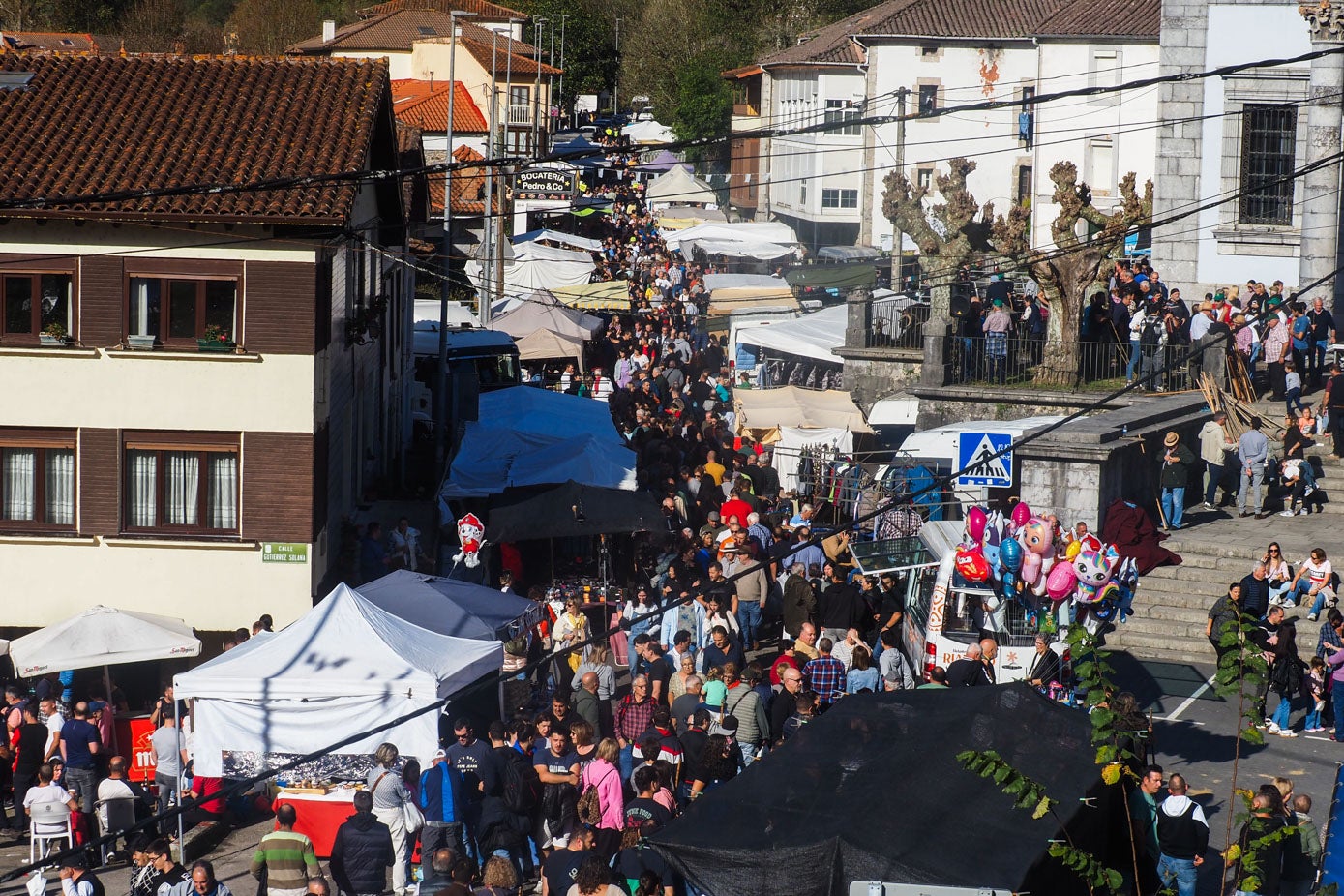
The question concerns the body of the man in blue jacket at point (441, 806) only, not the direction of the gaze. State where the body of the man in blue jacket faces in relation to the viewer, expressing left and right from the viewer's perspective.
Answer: facing away from the viewer

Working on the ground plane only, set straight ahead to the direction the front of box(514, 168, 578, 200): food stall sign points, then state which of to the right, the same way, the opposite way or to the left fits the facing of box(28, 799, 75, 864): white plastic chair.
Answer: the opposite way

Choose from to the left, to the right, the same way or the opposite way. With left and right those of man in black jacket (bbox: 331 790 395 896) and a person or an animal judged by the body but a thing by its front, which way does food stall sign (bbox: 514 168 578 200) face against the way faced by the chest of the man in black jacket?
the opposite way

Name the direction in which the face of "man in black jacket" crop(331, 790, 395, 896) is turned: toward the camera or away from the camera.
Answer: away from the camera

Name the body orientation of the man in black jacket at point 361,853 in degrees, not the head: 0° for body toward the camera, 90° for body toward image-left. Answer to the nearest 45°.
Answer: approximately 180°

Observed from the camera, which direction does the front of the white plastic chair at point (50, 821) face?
facing away from the viewer

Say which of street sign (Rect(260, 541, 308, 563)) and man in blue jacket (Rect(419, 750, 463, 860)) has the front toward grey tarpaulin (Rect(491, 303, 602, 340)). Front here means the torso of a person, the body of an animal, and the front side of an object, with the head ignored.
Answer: the man in blue jacket

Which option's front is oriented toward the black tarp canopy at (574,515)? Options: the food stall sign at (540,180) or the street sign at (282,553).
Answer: the food stall sign at (540,180)

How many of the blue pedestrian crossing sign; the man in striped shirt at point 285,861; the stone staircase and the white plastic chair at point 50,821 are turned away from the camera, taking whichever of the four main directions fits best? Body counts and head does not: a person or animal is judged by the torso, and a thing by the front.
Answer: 2

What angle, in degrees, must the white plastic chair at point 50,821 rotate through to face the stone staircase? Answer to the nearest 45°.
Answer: approximately 90° to its right

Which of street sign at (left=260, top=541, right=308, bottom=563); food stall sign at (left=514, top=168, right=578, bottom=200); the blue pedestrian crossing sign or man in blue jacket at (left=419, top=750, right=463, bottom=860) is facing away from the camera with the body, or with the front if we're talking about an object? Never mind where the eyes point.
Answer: the man in blue jacket
